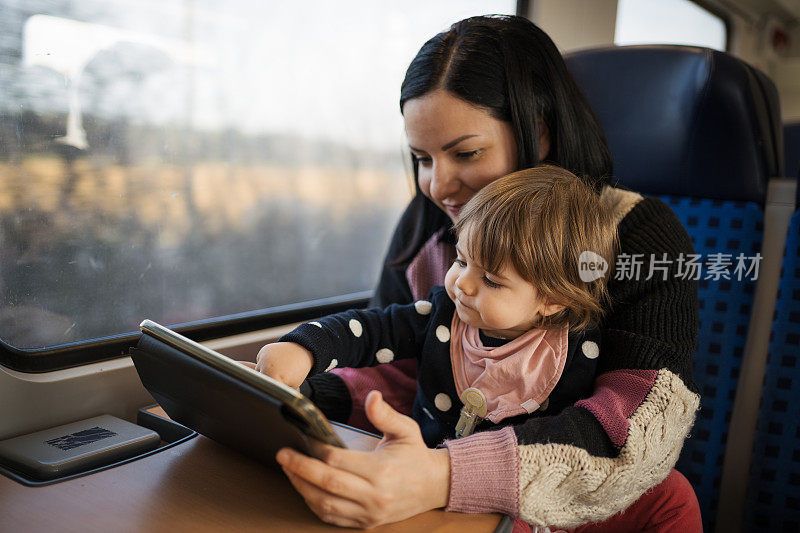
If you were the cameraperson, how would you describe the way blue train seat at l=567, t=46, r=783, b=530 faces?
facing the viewer and to the left of the viewer

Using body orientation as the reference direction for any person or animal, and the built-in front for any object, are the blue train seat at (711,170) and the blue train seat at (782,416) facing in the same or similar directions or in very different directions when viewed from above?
same or similar directions

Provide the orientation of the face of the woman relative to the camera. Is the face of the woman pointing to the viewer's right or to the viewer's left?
to the viewer's left

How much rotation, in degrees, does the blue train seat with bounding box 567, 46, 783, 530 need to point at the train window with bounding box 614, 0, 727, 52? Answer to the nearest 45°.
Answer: approximately 135° to its right

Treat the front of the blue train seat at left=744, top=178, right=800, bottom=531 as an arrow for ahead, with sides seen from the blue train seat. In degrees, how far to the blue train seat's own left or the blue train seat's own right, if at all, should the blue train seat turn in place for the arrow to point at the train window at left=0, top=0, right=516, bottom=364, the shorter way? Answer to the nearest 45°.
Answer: approximately 45° to the blue train seat's own right

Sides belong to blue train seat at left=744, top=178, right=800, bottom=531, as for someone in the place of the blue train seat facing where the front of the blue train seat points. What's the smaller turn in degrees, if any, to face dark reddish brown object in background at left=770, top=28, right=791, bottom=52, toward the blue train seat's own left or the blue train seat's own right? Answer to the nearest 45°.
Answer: approximately 135° to the blue train seat's own right

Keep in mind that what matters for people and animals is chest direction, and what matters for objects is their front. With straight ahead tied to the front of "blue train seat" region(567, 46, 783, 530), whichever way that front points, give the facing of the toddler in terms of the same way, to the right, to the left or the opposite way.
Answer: the same way

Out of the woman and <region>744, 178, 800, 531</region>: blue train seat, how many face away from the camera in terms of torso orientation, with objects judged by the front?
0

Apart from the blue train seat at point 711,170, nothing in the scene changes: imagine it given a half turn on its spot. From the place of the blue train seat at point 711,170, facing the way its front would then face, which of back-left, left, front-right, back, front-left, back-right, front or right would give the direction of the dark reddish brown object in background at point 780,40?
front-left
